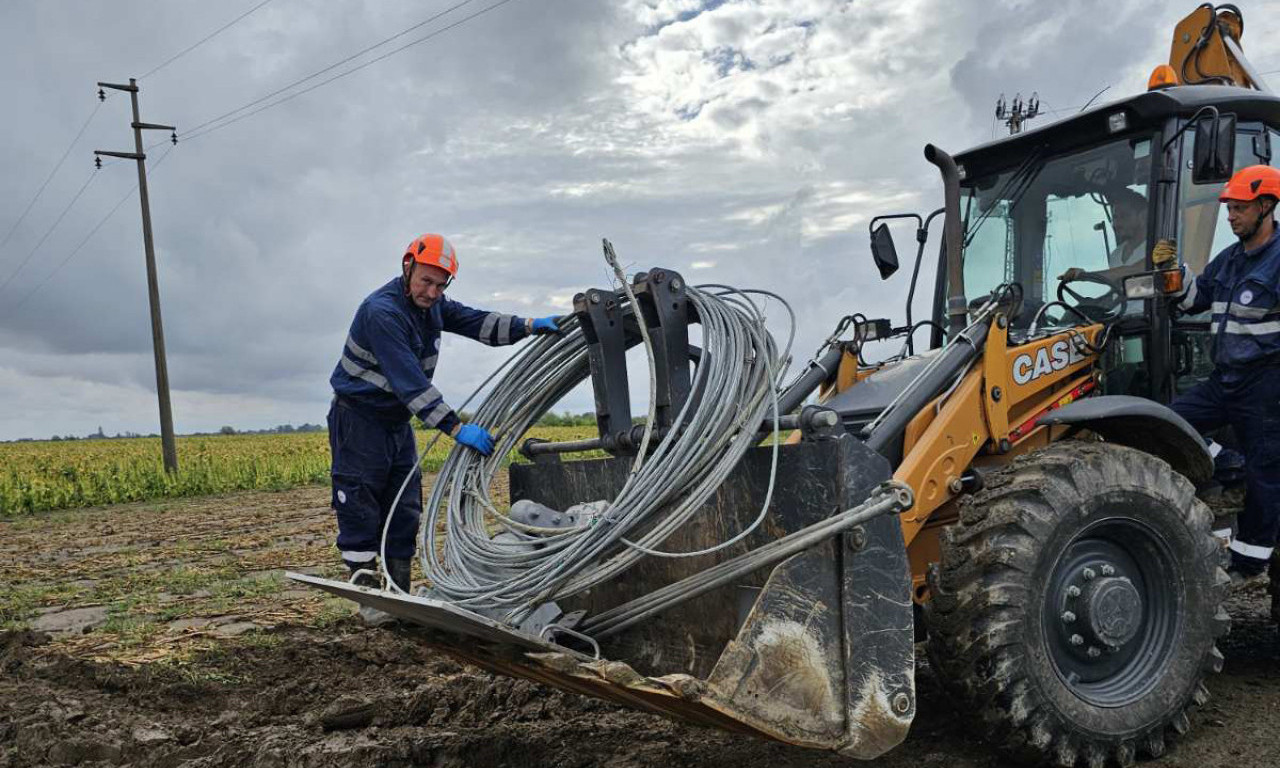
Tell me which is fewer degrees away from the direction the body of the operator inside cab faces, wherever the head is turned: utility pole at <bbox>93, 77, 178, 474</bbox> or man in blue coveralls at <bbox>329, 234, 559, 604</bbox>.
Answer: the man in blue coveralls

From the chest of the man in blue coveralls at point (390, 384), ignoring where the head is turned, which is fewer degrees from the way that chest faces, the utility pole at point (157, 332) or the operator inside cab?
the operator inside cab

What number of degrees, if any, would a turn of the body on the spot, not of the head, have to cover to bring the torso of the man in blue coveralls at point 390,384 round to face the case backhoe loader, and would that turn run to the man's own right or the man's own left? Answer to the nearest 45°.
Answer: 0° — they already face it

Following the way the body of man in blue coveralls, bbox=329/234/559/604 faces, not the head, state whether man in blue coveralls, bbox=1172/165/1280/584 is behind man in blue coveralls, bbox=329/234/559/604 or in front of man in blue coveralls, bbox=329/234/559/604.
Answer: in front

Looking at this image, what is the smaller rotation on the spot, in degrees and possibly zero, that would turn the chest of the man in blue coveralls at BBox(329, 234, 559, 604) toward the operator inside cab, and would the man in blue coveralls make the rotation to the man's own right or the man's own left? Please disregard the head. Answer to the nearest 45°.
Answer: approximately 45° to the man's own left

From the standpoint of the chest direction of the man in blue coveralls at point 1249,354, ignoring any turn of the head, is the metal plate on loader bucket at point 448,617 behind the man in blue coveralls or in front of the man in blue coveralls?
in front

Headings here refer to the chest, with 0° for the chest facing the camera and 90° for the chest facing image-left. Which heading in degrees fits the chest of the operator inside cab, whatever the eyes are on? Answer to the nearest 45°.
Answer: approximately 45°

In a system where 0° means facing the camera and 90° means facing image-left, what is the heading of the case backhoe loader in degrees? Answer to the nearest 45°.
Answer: approximately 45°

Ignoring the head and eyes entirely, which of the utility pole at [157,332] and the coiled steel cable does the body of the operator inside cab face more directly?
the coiled steel cable

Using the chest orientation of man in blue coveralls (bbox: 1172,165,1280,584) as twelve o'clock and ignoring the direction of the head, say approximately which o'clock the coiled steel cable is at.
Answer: The coiled steel cable is roughly at 12 o'clock from the man in blue coveralls.

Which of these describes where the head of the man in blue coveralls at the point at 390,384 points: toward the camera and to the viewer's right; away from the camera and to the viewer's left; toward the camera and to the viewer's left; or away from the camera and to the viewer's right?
toward the camera and to the viewer's right

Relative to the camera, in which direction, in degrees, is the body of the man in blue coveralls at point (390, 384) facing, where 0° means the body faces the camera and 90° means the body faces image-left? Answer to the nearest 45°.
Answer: approximately 315°

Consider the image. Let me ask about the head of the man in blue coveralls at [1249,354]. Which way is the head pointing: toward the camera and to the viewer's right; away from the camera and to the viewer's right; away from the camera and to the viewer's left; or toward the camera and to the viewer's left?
toward the camera and to the viewer's left
